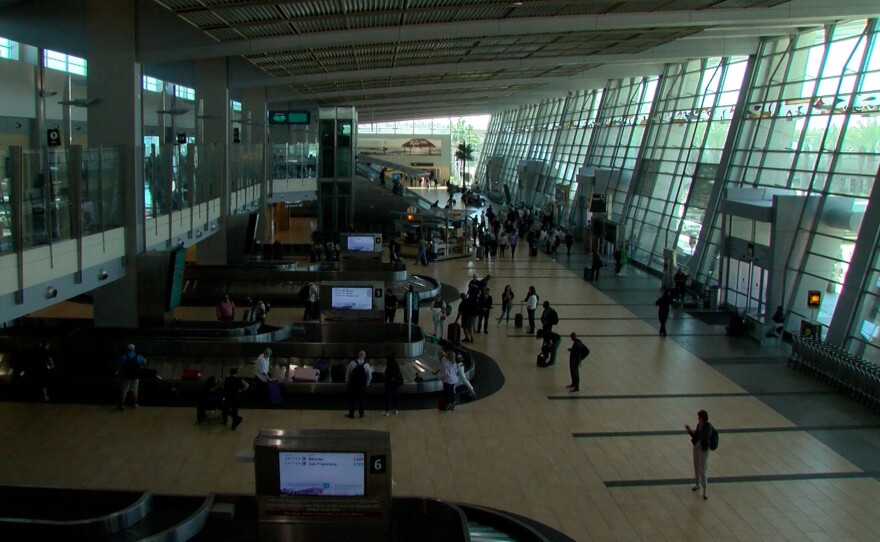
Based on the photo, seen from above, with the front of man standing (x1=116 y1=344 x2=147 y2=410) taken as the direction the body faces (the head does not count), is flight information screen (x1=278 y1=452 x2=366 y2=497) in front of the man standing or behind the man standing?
behind

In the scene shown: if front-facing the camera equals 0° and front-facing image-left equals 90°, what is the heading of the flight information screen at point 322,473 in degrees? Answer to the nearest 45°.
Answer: approximately 0°

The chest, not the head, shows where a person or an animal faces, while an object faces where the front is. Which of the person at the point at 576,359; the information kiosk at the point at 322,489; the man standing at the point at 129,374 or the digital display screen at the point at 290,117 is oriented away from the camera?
the man standing

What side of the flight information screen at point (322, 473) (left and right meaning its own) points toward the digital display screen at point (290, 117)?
back

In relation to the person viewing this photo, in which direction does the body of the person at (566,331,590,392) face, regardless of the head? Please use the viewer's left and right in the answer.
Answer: facing to the left of the viewer

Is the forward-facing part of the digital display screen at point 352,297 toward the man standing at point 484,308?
no

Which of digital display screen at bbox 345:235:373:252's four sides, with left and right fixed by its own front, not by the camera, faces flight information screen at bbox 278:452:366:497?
front

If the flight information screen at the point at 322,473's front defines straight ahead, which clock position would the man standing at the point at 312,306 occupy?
The man standing is roughly at 6 o'clock from the flight information screen.

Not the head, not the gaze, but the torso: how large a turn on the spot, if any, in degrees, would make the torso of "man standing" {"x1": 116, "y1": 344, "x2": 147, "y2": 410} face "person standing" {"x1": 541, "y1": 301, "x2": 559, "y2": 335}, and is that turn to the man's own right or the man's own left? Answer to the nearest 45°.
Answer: approximately 90° to the man's own right

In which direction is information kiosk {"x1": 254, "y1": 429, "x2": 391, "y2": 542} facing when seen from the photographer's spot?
facing the viewer

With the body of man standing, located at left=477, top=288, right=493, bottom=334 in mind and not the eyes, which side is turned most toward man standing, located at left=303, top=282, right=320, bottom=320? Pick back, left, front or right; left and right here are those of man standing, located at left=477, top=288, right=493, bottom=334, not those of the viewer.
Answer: right

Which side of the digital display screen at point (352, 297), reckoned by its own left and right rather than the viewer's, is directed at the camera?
front

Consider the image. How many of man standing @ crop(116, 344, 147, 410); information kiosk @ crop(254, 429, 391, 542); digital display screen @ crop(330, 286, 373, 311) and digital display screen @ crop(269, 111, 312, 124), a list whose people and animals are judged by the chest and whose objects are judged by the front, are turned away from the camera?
1

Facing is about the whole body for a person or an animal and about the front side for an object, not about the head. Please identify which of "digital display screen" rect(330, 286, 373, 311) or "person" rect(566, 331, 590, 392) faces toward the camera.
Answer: the digital display screen
